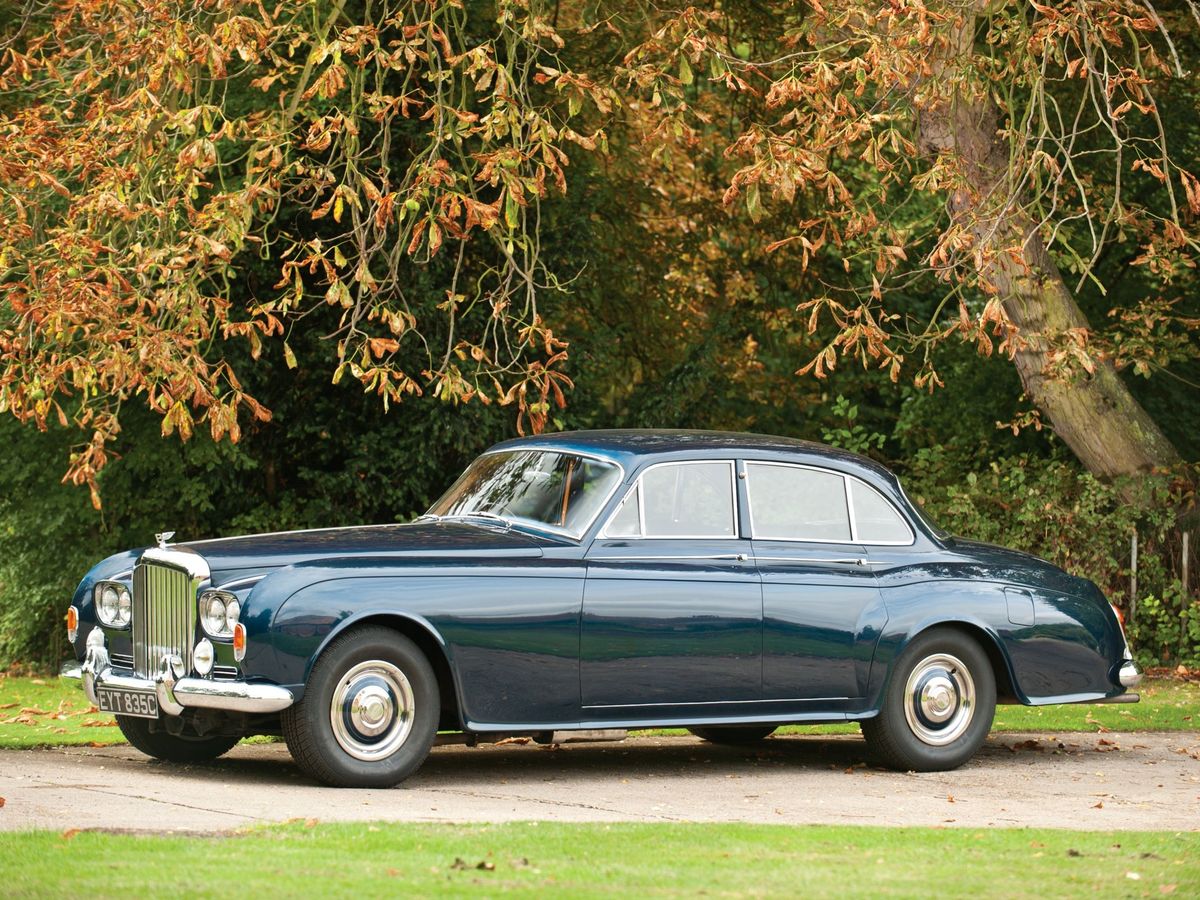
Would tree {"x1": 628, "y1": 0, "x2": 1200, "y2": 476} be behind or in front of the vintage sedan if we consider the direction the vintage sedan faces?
behind

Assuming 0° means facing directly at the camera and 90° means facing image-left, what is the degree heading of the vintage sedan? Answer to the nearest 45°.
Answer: approximately 45°

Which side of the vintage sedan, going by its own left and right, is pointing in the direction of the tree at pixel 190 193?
right
